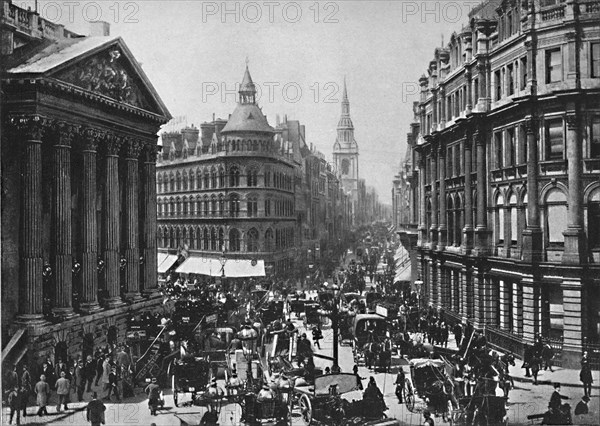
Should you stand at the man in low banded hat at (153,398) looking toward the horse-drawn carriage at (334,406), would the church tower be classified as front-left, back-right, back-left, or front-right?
front-left

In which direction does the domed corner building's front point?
toward the camera

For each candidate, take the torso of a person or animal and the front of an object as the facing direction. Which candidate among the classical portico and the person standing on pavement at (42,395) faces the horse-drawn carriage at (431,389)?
the classical portico

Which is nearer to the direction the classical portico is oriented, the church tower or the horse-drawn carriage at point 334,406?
the horse-drawn carriage

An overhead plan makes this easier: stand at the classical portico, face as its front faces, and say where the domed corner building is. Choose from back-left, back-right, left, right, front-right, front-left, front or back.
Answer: left

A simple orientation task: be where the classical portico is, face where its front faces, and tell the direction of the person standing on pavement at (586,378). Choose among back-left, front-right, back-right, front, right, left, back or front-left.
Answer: front

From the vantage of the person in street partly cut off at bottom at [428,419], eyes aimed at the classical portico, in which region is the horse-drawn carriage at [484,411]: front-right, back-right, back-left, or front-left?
back-right

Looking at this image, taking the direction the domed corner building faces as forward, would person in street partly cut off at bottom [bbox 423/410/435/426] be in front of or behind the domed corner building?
in front

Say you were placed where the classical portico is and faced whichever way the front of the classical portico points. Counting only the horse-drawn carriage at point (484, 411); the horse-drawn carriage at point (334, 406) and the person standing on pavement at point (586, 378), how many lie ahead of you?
3
